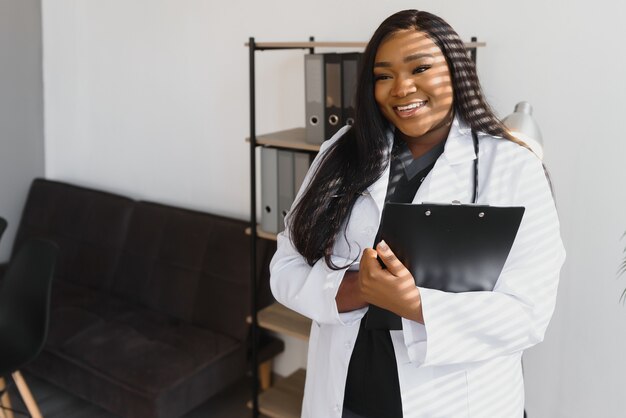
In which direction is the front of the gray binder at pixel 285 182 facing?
toward the camera

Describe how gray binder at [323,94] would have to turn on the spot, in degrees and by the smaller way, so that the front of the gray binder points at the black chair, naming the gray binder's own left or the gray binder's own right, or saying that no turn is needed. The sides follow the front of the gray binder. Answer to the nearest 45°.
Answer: approximately 90° to the gray binder's own right

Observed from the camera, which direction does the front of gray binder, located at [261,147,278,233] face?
facing the viewer

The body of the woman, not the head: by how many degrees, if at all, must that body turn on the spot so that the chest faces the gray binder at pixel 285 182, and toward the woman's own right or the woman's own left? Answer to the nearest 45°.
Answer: approximately 135° to the woman's own right

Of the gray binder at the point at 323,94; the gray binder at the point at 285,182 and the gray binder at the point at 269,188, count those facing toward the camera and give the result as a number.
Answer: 3

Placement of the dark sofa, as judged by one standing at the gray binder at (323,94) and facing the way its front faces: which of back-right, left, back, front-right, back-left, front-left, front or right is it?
back-right

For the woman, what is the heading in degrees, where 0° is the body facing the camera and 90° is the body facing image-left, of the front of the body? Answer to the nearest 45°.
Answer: approximately 45°

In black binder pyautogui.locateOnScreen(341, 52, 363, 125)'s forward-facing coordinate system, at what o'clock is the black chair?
The black chair is roughly at 3 o'clock from the black binder.

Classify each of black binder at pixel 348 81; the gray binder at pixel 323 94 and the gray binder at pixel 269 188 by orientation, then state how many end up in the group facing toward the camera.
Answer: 3

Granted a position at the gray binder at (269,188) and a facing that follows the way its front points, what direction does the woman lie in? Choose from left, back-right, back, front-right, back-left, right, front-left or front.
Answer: front

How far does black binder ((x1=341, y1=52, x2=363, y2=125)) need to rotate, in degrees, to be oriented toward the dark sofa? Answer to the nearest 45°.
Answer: approximately 135° to its right

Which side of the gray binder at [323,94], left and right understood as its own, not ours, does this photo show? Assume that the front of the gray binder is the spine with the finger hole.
front

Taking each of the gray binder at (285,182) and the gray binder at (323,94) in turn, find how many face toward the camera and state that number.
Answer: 2
